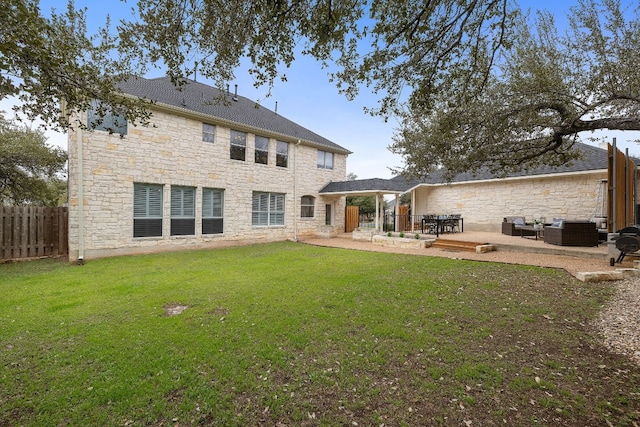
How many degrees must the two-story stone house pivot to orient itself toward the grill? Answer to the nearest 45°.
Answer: approximately 180°

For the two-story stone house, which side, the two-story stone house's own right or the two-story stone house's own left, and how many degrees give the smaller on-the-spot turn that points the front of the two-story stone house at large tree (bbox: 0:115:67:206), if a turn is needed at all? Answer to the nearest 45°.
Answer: approximately 45° to the two-story stone house's own left

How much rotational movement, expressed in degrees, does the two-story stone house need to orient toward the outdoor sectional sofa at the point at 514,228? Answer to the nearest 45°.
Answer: approximately 135° to its right

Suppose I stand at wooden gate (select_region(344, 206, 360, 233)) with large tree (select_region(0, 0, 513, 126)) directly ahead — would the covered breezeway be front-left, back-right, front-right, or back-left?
front-left

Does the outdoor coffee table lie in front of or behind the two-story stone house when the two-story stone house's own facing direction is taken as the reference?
behind

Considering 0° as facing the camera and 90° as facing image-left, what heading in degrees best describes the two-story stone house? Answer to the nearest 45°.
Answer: approximately 135°

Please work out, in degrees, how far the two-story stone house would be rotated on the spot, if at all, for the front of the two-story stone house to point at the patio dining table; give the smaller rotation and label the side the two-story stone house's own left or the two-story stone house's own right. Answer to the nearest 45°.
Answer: approximately 135° to the two-story stone house's own right

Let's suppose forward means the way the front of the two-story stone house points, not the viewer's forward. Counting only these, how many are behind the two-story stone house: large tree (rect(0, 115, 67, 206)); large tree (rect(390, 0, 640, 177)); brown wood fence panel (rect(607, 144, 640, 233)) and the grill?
3

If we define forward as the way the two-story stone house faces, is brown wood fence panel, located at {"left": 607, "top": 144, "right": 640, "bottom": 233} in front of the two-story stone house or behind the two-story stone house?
behind

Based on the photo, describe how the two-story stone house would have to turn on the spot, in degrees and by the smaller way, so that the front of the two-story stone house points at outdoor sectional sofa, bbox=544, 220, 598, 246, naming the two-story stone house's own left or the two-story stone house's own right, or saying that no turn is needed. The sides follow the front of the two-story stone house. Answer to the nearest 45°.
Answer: approximately 180°

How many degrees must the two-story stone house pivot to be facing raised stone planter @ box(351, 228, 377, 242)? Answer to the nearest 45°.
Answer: approximately 135° to its right
